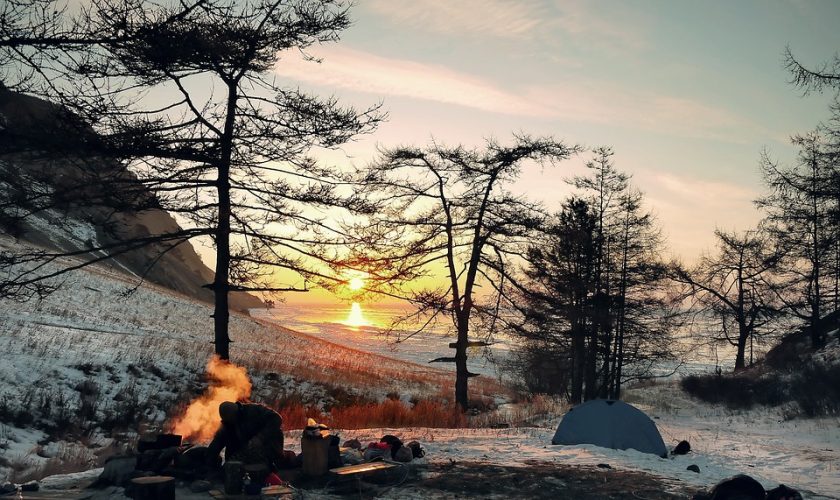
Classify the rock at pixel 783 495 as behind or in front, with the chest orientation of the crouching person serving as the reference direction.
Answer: behind

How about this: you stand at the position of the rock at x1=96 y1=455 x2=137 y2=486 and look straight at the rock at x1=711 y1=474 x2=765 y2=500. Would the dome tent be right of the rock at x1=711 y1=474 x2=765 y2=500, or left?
left

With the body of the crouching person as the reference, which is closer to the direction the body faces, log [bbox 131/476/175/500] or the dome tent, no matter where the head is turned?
the log

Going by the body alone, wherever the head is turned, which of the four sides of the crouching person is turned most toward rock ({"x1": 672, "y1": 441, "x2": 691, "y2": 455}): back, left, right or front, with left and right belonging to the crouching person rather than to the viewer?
back

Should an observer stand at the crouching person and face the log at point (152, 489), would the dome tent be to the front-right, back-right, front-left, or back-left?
back-left

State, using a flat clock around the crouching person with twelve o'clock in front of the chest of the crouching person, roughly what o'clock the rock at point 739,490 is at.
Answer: The rock is roughly at 7 o'clock from the crouching person.

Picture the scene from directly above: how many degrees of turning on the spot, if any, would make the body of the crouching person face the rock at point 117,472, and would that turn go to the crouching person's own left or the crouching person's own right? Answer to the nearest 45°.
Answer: approximately 45° to the crouching person's own left

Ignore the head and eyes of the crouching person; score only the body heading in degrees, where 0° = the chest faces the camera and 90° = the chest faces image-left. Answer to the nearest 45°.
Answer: approximately 90°
